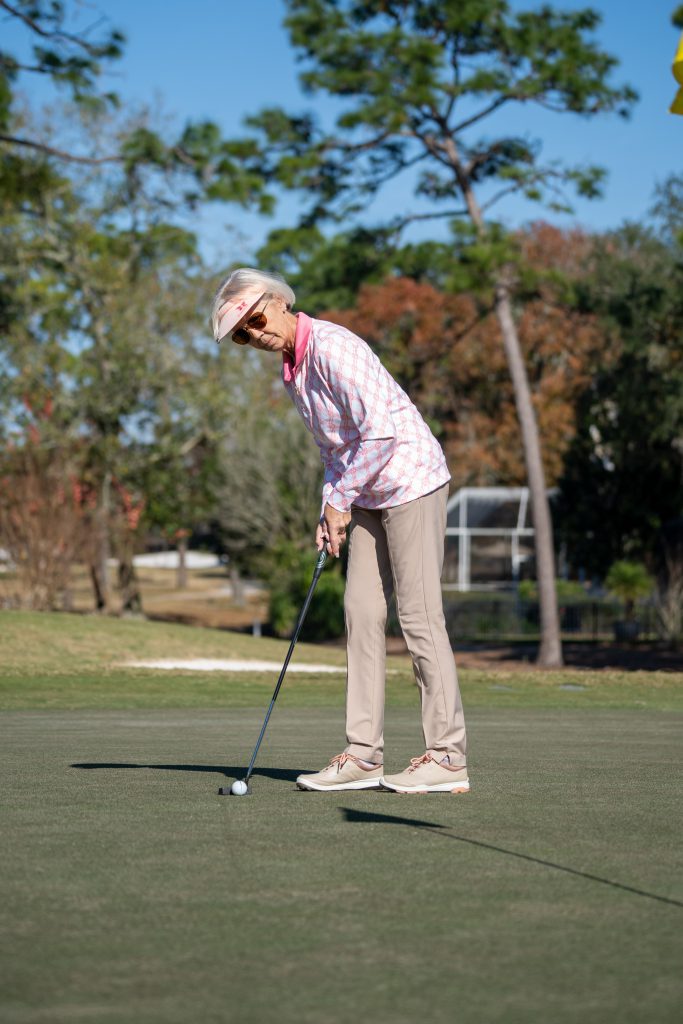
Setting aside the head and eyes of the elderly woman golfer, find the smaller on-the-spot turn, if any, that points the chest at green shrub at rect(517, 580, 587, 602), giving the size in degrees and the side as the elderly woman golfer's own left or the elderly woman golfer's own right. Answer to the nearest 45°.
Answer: approximately 90° to the elderly woman golfer's own right

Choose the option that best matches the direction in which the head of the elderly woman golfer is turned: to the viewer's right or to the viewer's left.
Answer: to the viewer's left

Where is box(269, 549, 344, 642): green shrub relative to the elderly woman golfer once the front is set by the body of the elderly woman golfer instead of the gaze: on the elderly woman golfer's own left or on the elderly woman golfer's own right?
on the elderly woman golfer's own right

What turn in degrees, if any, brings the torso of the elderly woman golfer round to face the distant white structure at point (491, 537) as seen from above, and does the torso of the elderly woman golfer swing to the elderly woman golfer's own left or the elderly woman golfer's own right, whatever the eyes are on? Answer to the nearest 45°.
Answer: approximately 90° to the elderly woman golfer's own right

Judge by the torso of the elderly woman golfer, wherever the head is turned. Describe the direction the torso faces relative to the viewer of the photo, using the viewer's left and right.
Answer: facing to the left of the viewer

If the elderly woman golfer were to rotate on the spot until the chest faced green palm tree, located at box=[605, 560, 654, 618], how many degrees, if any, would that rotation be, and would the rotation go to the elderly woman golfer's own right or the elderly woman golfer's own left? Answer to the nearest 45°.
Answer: approximately 90° to the elderly woman golfer's own right

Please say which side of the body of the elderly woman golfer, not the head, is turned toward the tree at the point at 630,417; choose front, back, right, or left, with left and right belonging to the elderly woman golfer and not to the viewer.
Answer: right
